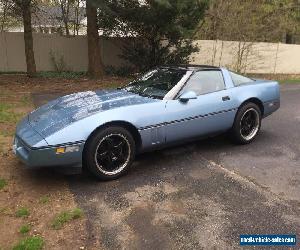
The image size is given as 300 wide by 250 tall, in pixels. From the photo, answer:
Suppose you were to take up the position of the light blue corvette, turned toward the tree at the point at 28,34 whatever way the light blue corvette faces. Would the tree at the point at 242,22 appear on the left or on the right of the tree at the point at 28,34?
right

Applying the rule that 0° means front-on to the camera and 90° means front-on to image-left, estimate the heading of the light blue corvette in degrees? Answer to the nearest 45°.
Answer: approximately 45°

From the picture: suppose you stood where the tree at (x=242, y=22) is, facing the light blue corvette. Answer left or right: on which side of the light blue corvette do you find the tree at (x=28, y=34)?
right

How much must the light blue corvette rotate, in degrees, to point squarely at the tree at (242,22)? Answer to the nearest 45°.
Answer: approximately 135° to its right

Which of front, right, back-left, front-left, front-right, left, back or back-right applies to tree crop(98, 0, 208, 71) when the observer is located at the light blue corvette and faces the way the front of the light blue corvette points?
back-right

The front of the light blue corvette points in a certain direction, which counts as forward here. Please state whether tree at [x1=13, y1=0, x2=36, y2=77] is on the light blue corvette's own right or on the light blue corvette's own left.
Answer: on the light blue corvette's own right
